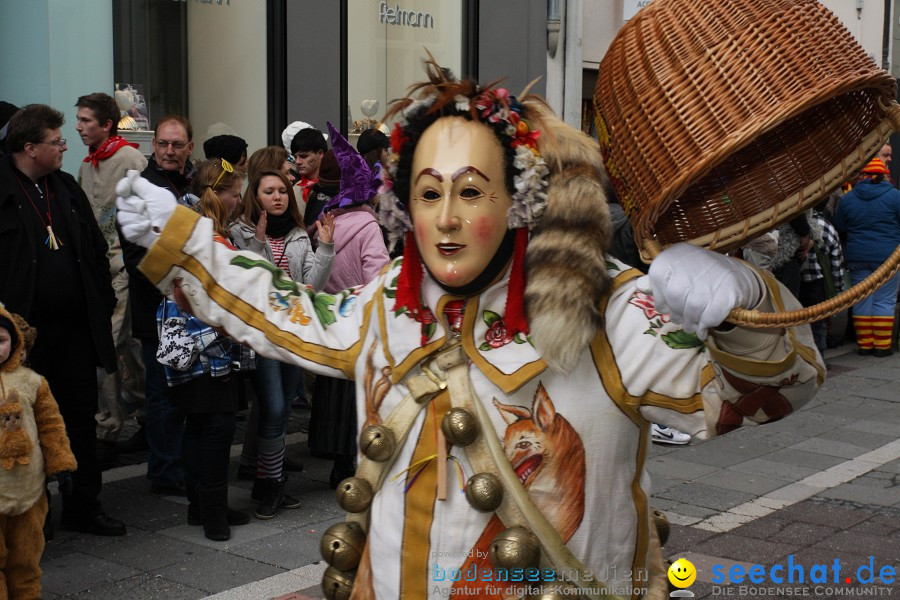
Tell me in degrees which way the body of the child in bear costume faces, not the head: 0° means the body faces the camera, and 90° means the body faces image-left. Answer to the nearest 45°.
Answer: approximately 0°

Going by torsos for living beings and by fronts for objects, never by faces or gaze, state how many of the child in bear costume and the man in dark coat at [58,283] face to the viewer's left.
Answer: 0

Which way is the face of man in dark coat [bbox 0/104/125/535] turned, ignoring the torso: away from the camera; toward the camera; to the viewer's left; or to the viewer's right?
to the viewer's right

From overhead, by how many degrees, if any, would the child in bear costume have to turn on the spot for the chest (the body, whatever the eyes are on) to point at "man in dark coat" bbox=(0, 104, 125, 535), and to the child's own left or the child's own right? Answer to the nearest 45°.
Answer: approximately 180°

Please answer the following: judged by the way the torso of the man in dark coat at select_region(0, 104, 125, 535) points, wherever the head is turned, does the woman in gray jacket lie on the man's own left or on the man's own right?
on the man's own left

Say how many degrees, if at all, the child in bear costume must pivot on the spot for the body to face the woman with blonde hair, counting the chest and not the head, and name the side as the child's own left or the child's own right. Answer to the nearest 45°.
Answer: approximately 135° to the child's own left

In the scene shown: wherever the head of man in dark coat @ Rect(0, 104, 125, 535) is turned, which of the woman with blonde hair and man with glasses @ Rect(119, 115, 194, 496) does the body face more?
the woman with blonde hair

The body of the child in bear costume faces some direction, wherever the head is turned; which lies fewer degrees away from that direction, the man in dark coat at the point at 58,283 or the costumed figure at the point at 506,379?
the costumed figure
